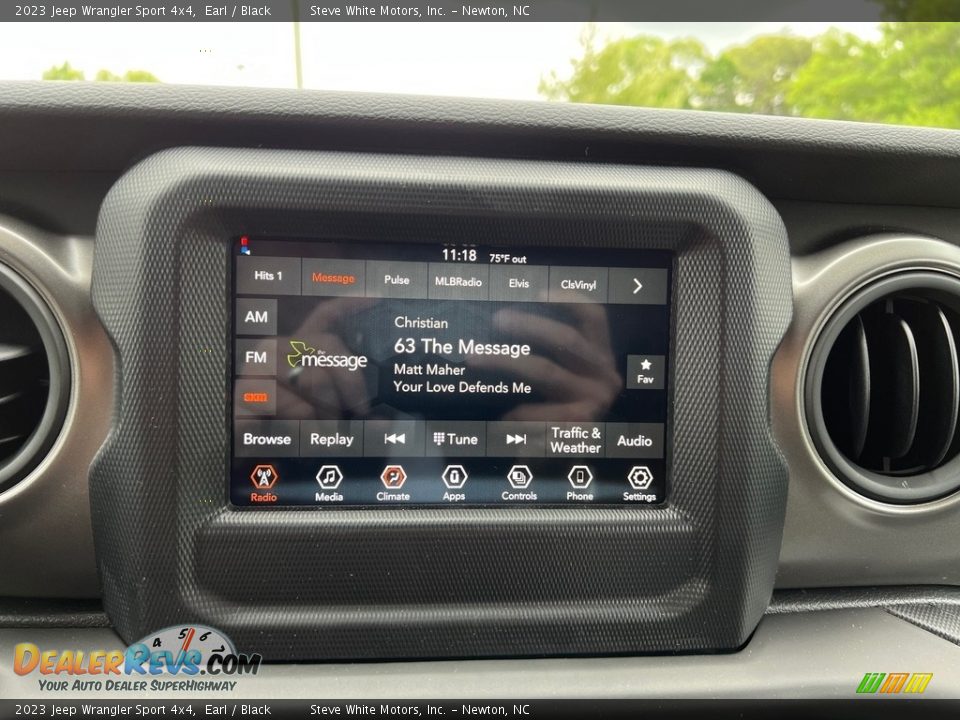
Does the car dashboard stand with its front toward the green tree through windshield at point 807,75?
no

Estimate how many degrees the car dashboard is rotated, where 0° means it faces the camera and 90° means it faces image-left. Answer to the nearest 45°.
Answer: approximately 0°
